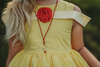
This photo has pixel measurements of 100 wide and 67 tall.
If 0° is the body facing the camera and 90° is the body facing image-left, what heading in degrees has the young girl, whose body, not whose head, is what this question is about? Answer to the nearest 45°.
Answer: approximately 0°
